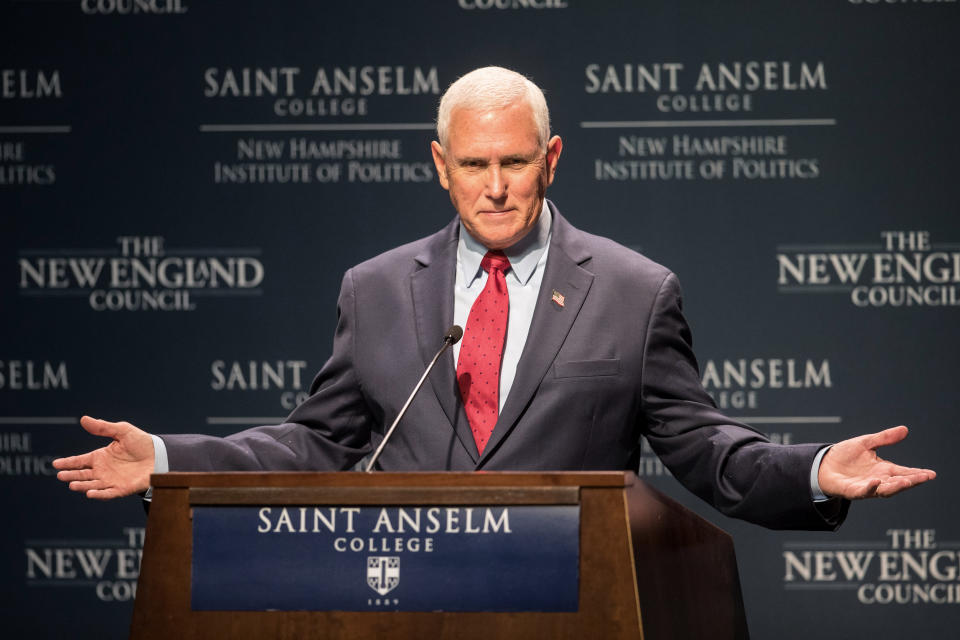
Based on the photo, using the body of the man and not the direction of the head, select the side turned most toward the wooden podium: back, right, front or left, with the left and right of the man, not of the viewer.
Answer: front
